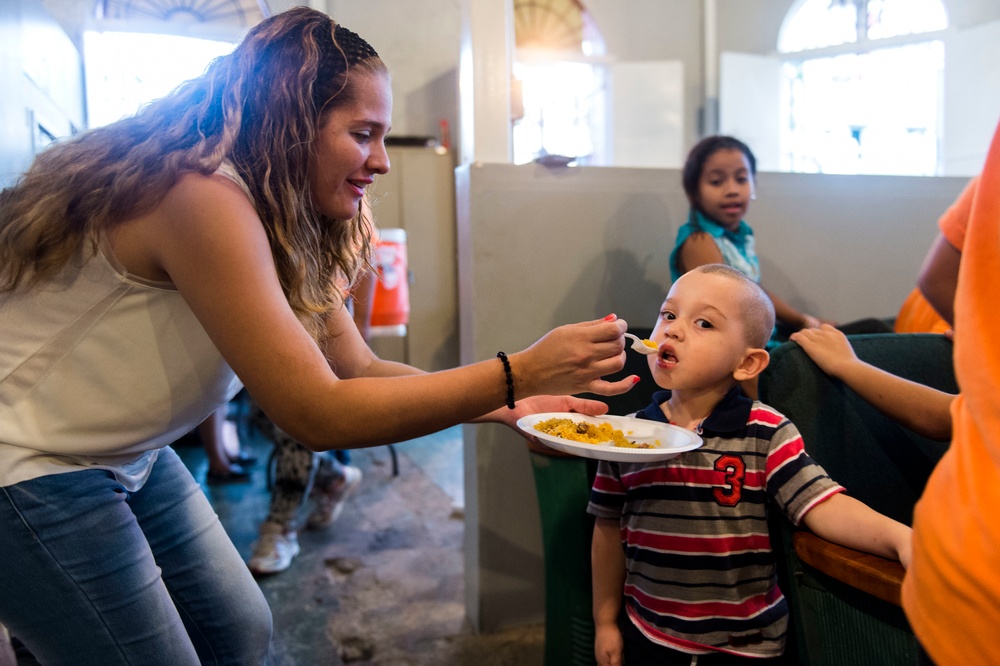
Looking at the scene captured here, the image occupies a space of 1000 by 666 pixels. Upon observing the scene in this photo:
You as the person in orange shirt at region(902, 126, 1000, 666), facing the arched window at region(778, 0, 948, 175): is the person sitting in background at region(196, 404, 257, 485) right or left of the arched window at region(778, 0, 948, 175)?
left

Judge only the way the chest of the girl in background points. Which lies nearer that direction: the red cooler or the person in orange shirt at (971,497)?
the person in orange shirt

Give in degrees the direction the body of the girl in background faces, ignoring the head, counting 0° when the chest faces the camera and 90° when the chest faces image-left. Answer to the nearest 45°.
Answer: approximately 315°

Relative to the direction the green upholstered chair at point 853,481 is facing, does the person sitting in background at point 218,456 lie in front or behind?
behind

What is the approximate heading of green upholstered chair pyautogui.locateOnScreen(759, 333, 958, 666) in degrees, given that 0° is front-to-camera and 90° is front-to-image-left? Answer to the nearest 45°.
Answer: approximately 315°

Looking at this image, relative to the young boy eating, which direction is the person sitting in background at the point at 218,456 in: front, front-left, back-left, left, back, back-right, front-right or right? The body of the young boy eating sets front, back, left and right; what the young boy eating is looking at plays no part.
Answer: back-right

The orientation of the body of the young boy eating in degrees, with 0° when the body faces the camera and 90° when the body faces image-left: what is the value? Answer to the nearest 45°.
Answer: approximately 0°

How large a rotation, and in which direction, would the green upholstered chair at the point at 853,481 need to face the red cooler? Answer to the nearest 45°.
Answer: approximately 180°

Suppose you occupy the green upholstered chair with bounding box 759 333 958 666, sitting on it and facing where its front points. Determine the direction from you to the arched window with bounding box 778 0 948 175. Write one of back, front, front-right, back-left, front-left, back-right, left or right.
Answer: back-left
